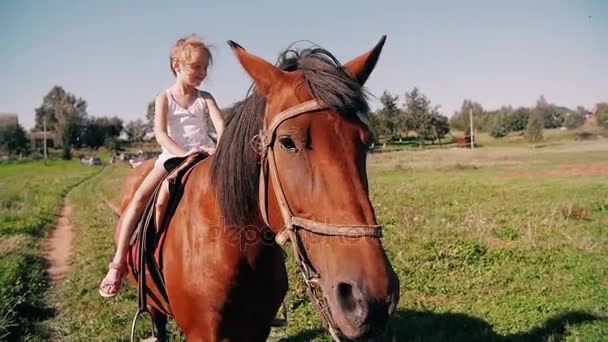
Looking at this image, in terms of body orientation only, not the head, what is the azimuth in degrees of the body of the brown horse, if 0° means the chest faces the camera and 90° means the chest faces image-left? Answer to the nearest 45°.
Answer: approximately 315°

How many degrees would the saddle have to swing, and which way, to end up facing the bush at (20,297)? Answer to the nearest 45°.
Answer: approximately 180°

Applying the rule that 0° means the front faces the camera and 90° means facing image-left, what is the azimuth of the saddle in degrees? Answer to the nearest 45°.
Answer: approximately 315°

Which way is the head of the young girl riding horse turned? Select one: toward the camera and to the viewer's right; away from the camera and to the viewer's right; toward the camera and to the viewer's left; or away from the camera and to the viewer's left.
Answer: toward the camera and to the viewer's right

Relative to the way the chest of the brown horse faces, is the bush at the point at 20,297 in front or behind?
behind

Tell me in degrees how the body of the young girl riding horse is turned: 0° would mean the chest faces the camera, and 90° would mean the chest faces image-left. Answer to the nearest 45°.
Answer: approximately 315°

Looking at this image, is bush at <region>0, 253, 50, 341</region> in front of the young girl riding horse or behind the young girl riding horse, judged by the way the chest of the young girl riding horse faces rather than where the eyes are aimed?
behind
